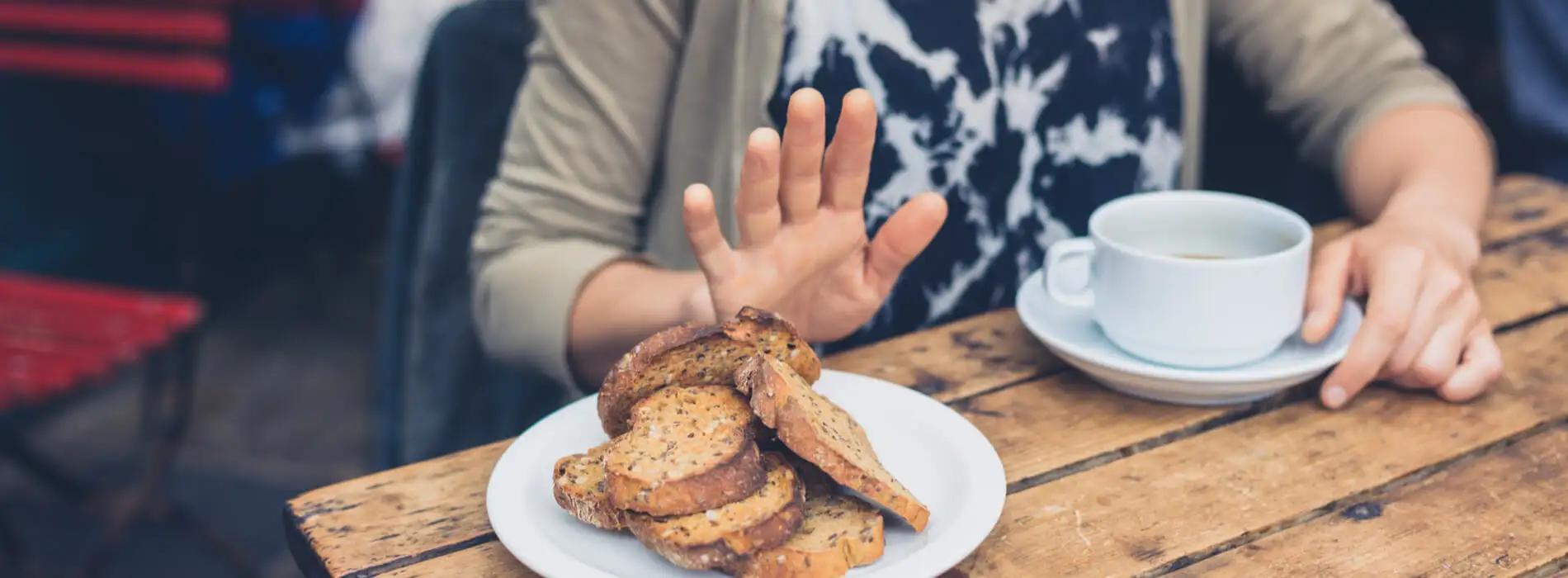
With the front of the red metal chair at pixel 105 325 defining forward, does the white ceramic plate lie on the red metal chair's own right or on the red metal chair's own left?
on the red metal chair's own left

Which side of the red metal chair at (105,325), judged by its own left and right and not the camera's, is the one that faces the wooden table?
left

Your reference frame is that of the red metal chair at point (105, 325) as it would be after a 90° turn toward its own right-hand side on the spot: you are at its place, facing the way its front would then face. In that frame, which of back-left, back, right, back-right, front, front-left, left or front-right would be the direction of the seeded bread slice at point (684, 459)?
back-left

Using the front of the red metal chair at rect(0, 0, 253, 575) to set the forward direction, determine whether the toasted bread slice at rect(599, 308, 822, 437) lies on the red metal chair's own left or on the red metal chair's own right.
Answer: on the red metal chair's own left

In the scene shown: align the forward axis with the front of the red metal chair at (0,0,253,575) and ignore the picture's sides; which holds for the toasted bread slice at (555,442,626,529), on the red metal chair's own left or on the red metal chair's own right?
on the red metal chair's own left

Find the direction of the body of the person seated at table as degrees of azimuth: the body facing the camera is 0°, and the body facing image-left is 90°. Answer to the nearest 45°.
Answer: approximately 0°

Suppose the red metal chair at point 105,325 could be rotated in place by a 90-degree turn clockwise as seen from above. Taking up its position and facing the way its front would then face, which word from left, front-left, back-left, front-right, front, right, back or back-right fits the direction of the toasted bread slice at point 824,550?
back-left

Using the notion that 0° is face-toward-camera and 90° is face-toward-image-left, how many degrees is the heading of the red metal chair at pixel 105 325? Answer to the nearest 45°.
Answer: approximately 45°

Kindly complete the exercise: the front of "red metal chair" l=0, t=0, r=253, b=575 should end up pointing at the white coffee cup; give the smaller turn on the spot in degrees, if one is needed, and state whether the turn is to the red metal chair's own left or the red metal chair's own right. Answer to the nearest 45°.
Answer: approximately 90° to the red metal chair's own left

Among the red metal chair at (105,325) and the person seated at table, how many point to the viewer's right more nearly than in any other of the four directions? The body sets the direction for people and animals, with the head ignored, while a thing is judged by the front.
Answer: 0

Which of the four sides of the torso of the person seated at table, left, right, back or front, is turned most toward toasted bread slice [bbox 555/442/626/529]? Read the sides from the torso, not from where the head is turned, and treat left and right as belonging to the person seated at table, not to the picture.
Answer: front

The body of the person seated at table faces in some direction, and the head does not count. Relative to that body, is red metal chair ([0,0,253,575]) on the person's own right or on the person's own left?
on the person's own right
